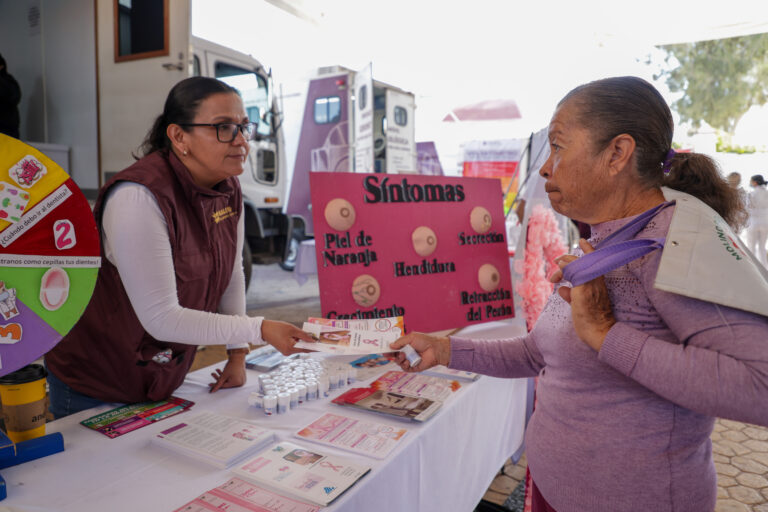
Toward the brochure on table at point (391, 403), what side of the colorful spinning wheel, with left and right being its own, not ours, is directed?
left

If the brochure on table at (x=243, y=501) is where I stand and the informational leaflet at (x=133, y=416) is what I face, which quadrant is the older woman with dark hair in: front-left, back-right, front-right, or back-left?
back-right

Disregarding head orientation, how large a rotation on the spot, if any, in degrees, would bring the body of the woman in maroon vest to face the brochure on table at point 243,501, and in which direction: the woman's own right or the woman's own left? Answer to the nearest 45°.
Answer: approximately 45° to the woman's own right

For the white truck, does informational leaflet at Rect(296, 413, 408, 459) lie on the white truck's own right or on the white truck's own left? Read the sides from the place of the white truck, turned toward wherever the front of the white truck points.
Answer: on the white truck's own right

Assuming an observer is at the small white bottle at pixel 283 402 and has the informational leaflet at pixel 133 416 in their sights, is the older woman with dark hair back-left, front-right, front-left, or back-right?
back-left

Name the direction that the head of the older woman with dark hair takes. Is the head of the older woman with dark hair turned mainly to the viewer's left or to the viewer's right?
to the viewer's left

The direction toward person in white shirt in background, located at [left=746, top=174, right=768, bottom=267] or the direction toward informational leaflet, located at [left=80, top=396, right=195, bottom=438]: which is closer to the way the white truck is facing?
the person in white shirt in background

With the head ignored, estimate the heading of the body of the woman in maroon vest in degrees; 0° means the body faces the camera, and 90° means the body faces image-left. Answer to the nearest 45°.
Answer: approximately 315°

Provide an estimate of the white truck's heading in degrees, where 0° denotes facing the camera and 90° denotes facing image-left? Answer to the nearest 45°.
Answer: approximately 225°

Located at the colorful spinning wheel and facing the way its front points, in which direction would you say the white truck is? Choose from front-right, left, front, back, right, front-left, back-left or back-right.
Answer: back
